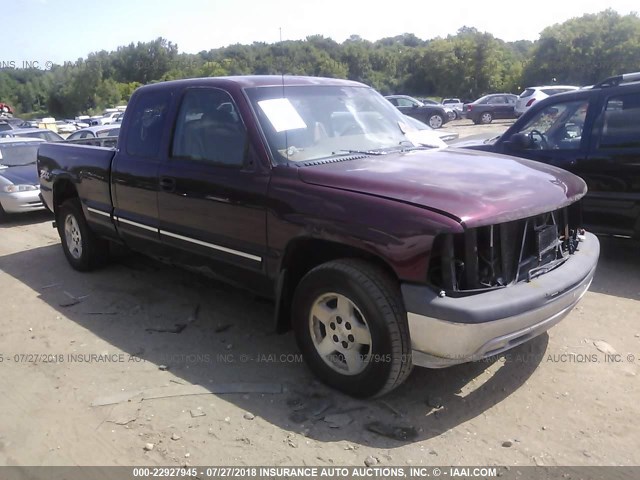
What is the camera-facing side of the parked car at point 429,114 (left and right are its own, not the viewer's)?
right

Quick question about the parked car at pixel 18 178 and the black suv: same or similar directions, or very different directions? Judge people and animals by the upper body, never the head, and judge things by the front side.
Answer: very different directions

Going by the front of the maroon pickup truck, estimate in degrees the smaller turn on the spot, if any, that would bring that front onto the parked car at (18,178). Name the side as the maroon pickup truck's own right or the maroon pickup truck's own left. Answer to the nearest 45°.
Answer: approximately 180°

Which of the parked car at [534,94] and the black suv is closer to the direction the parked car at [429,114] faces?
the parked car

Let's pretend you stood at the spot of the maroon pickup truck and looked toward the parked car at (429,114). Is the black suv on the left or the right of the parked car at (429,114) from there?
right

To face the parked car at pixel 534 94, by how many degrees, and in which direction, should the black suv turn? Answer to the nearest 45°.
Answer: approximately 90° to its right

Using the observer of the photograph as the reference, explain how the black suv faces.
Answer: facing to the left of the viewer

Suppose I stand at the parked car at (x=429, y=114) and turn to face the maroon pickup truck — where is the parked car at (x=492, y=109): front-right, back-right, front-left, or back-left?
back-left

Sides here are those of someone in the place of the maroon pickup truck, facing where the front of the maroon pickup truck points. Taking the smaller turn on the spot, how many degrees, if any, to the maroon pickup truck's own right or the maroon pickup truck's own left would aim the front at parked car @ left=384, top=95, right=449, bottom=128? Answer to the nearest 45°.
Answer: approximately 135° to the maroon pickup truck's own left

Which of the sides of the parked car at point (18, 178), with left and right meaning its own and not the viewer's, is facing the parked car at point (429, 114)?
left
